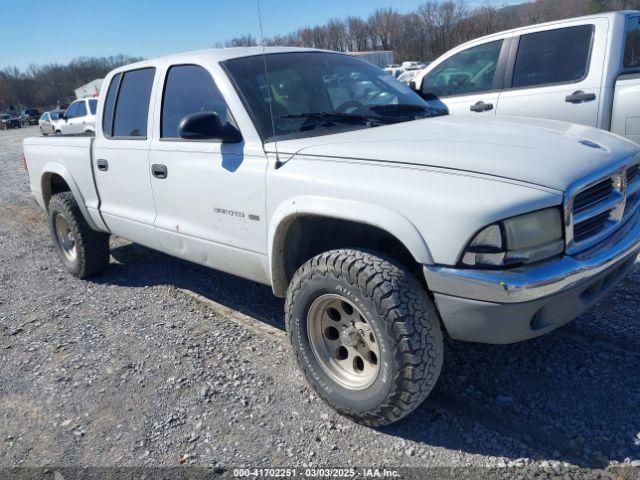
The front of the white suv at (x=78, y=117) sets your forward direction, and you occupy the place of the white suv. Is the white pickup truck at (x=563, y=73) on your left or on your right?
on your left

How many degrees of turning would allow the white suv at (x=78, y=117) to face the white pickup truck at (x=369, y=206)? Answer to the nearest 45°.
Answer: approximately 90° to its left

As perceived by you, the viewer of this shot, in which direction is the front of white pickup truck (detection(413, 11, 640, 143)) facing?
facing away from the viewer and to the left of the viewer

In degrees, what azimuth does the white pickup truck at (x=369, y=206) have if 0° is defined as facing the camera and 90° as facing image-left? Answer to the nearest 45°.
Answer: approximately 315°

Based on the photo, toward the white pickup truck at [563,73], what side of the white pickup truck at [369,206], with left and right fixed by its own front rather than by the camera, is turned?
left

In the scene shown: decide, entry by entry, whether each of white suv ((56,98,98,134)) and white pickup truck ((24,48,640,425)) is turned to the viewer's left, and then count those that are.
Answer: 1

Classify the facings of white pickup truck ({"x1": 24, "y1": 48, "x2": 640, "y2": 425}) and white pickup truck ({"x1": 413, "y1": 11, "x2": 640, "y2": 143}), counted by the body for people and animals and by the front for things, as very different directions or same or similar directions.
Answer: very different directions

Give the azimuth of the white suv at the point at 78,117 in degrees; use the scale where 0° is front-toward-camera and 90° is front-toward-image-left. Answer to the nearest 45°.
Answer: approximately 90°

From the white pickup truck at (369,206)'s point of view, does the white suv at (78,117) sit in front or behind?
behind

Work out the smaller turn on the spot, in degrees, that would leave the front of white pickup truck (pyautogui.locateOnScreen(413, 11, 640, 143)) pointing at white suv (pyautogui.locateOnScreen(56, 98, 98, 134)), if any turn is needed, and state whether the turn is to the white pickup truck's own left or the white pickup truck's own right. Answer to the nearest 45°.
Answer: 0° — it already faces it

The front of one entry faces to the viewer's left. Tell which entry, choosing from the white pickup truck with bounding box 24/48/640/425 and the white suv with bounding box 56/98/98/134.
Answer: the white suv
